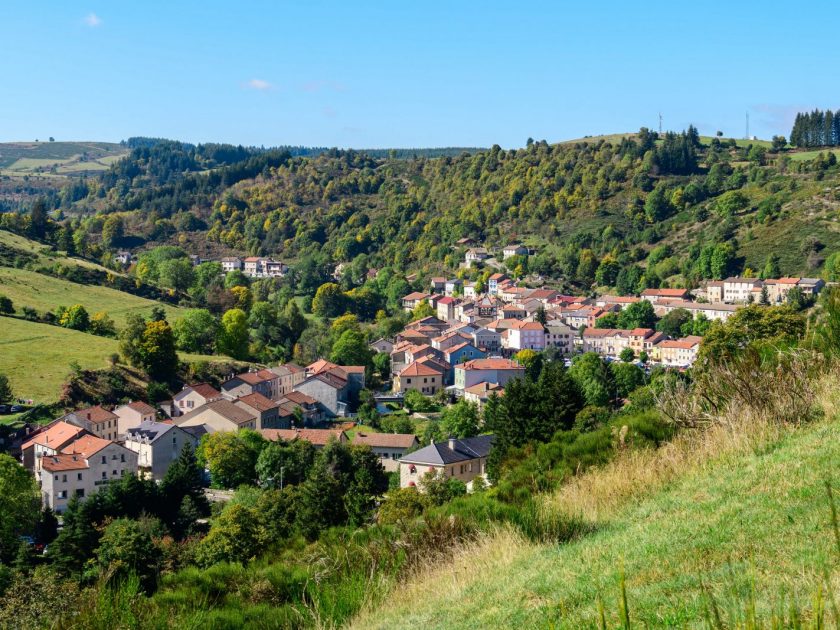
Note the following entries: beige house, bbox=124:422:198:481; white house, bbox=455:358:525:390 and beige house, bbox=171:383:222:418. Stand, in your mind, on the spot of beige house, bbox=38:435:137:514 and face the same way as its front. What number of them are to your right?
0

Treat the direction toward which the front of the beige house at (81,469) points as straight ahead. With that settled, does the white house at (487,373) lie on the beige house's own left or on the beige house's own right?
on the beige house's own left

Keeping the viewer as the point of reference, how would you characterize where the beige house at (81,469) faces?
facing the viewer and to the right of the viewer

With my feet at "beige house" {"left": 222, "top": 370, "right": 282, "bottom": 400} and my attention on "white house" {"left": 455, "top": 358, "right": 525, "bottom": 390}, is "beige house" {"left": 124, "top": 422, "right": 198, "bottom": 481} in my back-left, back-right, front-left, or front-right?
back-right

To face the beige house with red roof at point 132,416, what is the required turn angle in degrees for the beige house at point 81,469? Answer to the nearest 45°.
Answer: approximately 135° to its left

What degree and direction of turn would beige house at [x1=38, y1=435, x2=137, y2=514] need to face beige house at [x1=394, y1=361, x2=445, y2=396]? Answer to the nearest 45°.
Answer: approximately 90° to its left

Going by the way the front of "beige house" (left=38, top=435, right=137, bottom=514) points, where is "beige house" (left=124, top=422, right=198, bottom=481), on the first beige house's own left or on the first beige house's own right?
on the first beige house's own left

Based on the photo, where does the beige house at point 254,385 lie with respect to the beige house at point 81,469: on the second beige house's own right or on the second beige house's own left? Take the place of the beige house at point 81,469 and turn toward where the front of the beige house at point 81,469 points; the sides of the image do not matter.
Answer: on the second beige house's own left

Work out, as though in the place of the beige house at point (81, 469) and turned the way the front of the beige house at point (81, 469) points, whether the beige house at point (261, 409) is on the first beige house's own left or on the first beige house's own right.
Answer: on the first beige house's own left
